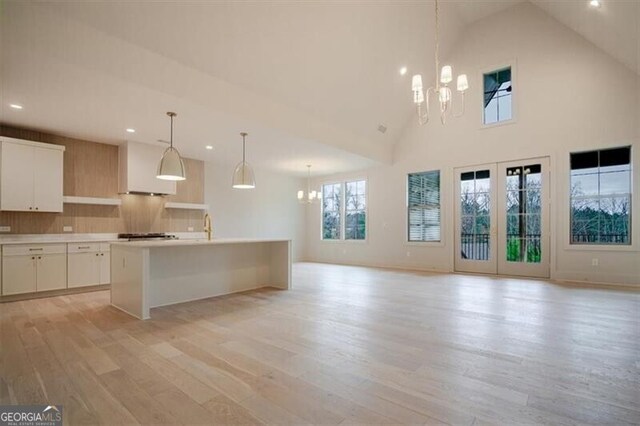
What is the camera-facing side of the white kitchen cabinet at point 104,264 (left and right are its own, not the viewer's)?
front

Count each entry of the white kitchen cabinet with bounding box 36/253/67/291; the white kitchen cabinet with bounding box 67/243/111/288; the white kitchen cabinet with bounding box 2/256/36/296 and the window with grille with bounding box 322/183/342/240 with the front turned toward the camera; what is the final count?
4

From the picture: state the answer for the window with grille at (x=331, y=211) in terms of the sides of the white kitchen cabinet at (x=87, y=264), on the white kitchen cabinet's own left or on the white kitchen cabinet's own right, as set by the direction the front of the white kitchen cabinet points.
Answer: on the white kitchen cabinet's own left

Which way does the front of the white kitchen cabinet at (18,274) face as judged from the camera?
facing the viewer

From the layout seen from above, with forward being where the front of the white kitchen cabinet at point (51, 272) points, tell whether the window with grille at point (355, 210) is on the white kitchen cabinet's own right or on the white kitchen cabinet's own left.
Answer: on the white kitchen cabinet's own left

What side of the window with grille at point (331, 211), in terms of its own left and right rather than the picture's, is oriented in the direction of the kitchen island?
front

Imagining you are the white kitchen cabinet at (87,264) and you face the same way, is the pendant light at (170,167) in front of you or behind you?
in front

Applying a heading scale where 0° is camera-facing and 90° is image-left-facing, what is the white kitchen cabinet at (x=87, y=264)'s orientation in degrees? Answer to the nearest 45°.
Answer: approximately 0°

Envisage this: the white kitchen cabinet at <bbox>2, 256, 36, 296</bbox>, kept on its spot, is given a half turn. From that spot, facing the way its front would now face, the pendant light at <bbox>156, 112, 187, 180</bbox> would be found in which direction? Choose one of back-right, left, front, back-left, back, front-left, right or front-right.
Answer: back-right

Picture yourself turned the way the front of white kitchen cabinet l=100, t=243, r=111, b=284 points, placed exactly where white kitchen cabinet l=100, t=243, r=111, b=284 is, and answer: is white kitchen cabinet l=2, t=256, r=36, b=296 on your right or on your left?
on your right
